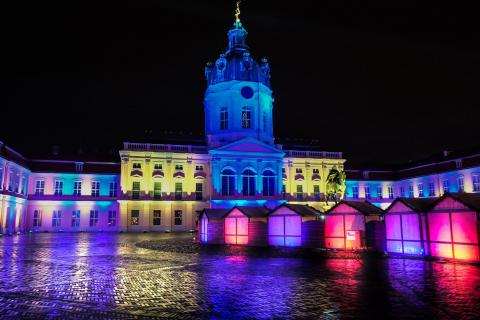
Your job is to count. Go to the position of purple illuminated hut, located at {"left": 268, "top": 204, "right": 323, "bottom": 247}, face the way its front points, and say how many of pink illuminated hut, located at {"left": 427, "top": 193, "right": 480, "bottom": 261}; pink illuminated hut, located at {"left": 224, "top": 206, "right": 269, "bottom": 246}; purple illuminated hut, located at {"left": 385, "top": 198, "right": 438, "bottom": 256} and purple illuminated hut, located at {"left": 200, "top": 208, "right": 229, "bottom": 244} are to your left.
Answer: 2

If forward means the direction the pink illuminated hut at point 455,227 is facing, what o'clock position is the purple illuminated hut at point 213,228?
The purple illuminated hut is roughly at 2 o'clock from the pink illuminated hut.

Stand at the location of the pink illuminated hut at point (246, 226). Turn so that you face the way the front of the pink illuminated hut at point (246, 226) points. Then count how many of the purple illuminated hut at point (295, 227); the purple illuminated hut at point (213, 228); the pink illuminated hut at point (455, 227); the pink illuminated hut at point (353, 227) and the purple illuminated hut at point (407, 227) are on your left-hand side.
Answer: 4

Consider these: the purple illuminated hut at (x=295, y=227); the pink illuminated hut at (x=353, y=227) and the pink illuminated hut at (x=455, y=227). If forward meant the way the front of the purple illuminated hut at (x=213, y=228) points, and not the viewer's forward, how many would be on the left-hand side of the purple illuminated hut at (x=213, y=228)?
3

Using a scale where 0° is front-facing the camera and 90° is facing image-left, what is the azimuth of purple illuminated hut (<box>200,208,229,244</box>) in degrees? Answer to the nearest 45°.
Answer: approximately 45°

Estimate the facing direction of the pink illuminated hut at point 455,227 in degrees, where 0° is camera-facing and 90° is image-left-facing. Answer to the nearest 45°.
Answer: approximately 45°

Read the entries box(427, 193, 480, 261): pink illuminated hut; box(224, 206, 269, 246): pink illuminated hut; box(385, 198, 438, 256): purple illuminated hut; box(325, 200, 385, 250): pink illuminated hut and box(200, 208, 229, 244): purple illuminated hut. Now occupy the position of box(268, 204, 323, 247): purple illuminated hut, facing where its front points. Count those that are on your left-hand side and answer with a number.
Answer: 3

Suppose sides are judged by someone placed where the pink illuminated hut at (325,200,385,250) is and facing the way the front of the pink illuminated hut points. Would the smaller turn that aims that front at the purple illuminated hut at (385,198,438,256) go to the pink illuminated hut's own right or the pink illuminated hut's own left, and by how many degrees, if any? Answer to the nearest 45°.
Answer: approximately 90° to the pink illuminated hut's own left

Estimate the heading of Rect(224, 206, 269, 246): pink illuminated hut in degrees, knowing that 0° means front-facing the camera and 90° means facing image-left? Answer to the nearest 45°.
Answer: approximately 45°

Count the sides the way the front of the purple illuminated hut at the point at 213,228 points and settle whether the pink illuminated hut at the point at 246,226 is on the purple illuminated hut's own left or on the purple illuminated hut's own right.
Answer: on the purple illuminated hut's own left

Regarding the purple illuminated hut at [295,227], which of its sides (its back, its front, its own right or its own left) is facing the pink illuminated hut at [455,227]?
left

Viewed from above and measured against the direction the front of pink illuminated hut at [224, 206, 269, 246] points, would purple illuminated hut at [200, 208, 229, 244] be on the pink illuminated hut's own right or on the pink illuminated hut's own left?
on the pink illuminated hut's own right

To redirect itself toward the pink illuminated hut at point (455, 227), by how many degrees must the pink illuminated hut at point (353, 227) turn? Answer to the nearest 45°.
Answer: approximately 90° to its left
